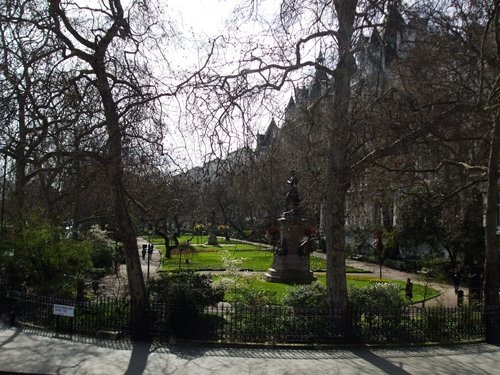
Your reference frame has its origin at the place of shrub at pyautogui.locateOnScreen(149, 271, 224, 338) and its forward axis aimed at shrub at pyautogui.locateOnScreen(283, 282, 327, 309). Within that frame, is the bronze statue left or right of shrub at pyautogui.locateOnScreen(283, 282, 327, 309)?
left

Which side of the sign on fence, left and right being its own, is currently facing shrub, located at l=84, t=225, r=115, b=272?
back

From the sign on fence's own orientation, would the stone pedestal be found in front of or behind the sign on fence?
behind

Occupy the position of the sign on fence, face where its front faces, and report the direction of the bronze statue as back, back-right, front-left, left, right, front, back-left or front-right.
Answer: back-left

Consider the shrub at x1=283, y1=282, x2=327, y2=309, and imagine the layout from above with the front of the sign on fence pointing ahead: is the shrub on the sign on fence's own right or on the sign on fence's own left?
on the sign on fence's own left

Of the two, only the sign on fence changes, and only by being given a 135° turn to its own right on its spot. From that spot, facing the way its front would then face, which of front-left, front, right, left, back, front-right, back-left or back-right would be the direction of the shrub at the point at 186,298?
back-right

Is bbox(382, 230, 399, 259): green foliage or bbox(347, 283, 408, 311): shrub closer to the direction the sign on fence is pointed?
the shrub

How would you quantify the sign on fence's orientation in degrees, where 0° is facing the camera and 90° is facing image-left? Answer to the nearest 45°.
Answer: approximately 0°

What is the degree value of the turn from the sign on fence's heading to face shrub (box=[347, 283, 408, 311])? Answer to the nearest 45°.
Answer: approximately 90° to its left

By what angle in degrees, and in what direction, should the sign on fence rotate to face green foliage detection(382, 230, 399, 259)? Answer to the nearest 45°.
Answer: approximately 135° to its left
